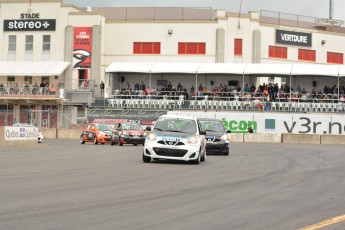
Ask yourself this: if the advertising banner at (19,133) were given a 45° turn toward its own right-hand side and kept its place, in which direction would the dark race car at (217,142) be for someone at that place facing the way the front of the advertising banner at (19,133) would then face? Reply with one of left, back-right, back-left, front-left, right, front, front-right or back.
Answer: left

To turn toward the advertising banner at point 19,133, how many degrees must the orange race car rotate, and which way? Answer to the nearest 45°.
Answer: approximately 90° to its right

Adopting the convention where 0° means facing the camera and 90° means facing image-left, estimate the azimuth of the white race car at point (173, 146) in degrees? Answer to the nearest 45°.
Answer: approximately 0°

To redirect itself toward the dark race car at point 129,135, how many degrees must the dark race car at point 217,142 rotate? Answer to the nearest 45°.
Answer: approximately 135° to its right

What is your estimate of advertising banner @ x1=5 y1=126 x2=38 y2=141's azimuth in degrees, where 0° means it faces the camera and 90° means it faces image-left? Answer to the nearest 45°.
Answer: approximately 0°
